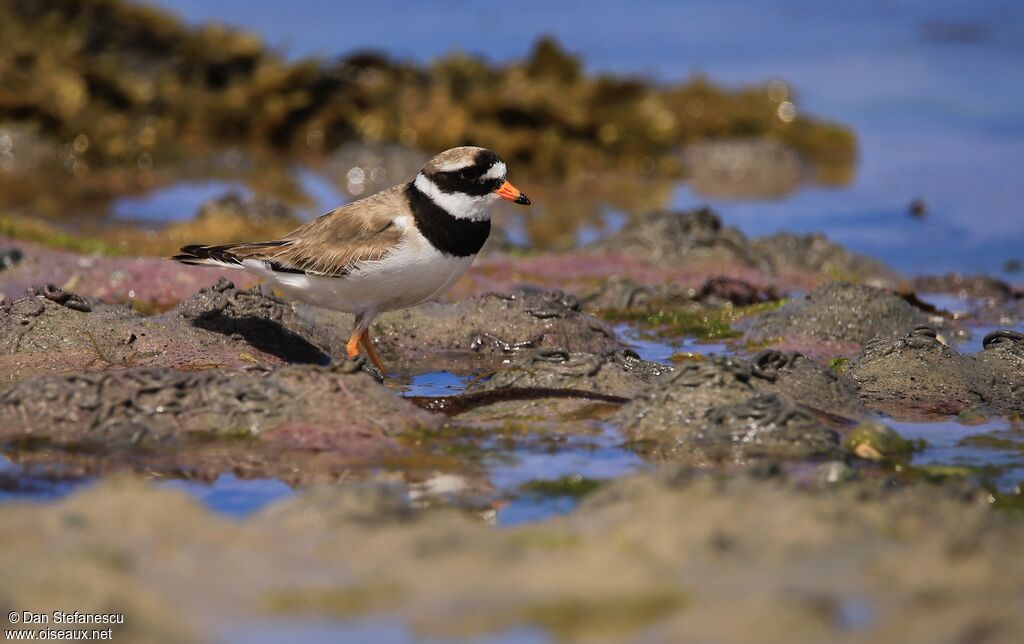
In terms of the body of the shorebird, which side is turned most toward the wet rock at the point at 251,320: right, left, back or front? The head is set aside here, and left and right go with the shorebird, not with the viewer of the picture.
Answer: back

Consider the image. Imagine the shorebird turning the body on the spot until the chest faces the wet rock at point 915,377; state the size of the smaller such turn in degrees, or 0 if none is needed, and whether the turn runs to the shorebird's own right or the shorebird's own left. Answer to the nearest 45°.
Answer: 0° — it already faces it

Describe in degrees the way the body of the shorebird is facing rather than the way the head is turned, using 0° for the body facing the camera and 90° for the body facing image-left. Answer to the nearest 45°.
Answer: approximately 270°

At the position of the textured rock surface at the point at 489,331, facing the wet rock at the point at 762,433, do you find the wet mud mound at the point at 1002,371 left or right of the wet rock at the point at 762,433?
left

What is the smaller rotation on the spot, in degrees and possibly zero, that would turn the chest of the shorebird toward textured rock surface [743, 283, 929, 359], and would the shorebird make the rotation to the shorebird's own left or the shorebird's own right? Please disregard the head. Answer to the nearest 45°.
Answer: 0° — it already faces it

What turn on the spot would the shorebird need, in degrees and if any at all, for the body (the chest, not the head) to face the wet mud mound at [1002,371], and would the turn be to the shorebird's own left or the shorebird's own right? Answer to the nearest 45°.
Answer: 0° — it already faces it
